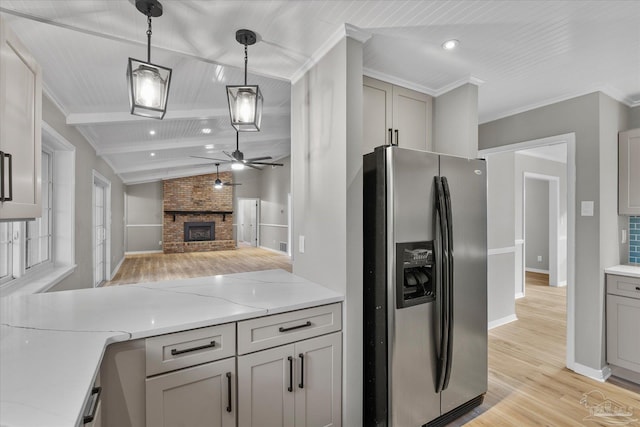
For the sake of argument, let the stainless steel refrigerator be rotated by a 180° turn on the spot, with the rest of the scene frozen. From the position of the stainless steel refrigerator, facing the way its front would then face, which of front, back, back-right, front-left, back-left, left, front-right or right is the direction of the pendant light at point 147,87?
left

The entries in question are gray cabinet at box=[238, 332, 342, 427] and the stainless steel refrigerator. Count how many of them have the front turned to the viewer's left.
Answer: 0

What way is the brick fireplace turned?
toward the camera

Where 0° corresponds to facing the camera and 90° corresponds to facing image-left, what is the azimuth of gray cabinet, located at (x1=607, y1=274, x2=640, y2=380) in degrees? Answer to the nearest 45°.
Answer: approximately 45°

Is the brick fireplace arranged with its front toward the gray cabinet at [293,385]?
yes

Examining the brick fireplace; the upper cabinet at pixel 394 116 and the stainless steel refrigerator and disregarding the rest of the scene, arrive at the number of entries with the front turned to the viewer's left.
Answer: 0

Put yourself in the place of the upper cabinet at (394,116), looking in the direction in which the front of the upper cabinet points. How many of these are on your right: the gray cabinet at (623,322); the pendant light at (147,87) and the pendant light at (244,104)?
2

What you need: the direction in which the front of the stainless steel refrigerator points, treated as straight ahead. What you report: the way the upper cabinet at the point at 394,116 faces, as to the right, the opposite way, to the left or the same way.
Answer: the same way

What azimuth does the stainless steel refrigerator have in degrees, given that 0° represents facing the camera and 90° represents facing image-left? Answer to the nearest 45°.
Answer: approximately 315°

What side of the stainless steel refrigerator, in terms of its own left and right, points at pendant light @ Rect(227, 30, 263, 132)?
right

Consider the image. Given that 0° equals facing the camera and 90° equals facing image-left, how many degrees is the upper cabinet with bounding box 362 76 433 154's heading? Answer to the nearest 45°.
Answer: approximately 315°
